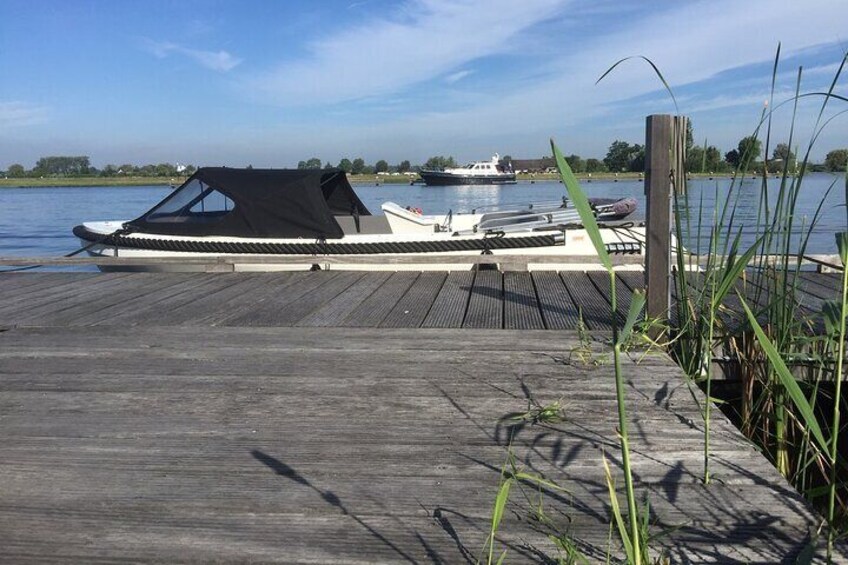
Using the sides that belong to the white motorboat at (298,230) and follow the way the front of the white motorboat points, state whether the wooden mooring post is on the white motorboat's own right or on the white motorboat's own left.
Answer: on the white motorboat's own left

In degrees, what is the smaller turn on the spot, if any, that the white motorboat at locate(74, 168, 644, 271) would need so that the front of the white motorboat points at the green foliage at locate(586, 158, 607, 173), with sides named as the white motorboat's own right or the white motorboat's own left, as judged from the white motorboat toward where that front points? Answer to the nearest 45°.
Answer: approximately 135° to the white motorboat's own right

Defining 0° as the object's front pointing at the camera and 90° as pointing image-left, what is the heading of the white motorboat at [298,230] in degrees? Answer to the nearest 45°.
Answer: approximately 90°
